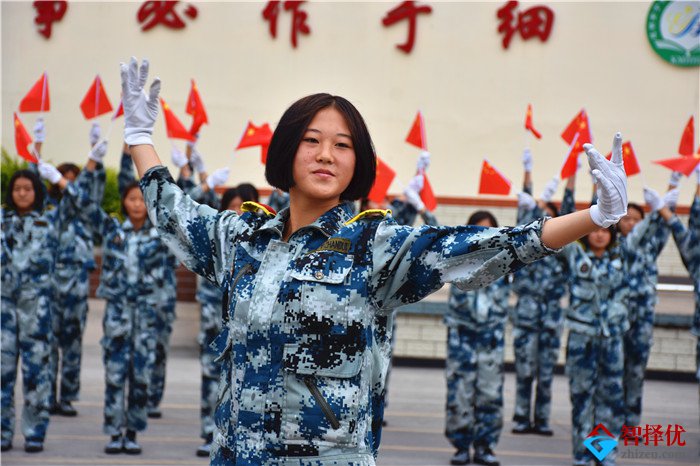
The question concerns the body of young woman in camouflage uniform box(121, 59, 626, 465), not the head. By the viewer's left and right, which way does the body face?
facing the viewer and to the left of the viewer

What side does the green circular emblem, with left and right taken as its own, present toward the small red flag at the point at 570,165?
front

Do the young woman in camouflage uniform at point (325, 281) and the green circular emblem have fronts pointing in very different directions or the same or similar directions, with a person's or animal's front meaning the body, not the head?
same or similar directions

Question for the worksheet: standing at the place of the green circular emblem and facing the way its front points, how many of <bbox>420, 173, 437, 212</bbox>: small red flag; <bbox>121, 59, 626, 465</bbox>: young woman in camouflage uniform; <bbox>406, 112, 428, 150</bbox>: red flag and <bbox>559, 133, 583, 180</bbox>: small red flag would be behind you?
0

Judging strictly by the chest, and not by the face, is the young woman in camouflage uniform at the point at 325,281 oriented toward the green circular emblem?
no

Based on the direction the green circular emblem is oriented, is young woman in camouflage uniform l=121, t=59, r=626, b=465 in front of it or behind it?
in front

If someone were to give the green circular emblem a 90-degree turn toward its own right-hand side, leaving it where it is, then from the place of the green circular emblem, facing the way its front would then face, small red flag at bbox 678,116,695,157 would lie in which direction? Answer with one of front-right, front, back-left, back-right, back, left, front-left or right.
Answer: left

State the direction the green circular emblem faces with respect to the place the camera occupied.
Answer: facing the viewer

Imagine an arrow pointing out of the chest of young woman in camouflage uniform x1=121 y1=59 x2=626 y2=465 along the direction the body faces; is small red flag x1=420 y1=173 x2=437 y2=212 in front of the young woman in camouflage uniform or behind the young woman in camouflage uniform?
behind

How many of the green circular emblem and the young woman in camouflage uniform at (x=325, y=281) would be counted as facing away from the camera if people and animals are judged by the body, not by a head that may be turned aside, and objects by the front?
0

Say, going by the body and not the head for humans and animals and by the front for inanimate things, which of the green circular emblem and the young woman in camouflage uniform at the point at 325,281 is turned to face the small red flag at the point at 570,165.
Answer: the green circular emblem

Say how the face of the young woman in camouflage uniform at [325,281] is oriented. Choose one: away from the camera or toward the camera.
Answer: toward the camera
